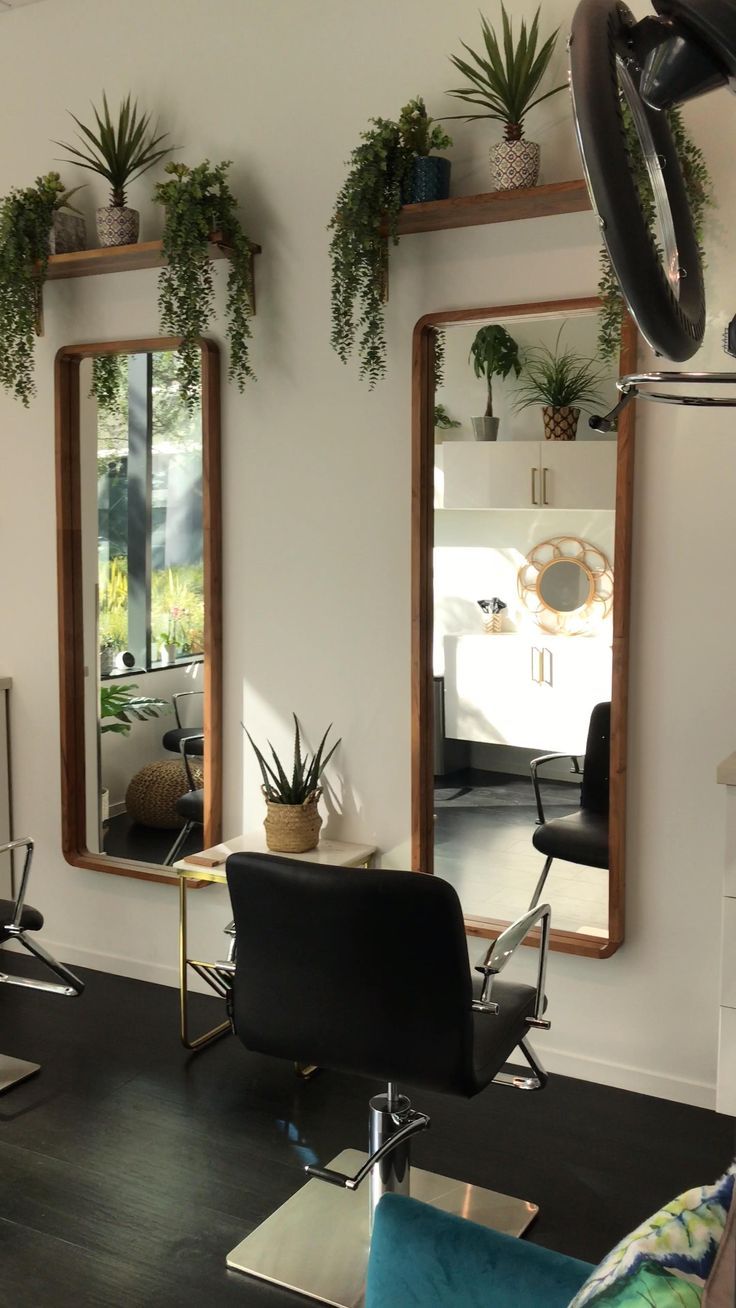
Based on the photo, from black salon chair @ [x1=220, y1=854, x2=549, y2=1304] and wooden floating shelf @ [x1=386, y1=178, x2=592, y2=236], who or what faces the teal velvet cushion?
the wooden floating shelf

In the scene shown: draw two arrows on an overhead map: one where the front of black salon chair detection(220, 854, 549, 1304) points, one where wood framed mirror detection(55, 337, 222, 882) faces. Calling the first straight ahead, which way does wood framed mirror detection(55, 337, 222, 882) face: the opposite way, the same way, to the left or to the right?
the opposite way

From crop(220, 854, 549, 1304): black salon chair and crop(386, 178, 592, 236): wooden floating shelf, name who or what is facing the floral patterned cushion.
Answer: the wooden floating shelf

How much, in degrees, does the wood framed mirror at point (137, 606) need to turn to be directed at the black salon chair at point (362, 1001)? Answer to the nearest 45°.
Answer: approximately 45° to its left

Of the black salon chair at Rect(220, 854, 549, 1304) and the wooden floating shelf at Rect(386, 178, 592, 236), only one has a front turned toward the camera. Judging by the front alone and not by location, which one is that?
the wooden floating shelf

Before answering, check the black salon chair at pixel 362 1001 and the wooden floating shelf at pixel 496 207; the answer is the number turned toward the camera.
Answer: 1

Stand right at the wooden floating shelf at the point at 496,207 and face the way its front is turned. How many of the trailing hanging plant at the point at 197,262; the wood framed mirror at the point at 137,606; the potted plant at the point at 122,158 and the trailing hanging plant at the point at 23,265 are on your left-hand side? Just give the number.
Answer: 0

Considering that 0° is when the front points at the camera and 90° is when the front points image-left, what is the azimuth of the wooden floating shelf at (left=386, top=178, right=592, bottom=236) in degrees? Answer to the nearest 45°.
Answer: approximately 0°

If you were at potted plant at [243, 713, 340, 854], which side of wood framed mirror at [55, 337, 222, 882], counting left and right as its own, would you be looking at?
left

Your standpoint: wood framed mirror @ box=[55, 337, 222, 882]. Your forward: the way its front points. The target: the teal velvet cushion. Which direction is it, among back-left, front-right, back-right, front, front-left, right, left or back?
front-left

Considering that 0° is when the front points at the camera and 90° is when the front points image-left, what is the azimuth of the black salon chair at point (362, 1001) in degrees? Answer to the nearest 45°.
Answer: approximately 225°

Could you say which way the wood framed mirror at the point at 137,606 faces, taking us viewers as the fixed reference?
facing the viewer and to the left of the viewer
